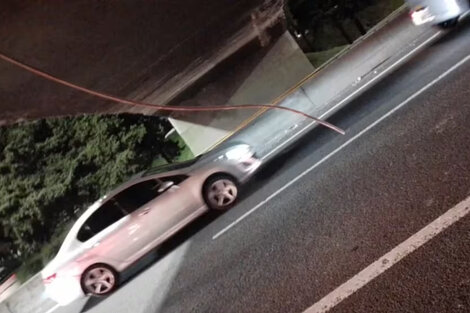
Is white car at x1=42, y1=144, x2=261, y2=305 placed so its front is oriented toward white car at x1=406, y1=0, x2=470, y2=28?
yes

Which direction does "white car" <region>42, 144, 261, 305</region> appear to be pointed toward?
to the viewer's right

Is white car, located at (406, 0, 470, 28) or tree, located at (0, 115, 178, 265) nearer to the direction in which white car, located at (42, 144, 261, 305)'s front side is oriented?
the white car

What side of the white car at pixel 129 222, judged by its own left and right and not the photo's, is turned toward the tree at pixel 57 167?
left
